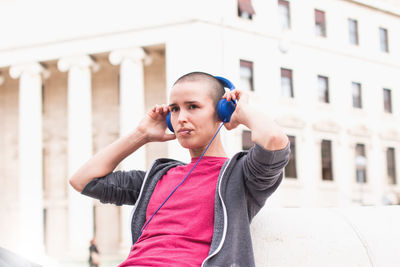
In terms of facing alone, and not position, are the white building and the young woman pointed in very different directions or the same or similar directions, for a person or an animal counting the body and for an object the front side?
same or similar directions

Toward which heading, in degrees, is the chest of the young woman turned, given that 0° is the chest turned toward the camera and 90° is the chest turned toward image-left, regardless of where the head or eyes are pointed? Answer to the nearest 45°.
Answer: approximately 45°

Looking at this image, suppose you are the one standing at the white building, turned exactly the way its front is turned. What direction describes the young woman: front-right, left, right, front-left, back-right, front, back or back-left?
front-left

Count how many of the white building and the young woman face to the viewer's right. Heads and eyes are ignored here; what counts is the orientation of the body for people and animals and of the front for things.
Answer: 0

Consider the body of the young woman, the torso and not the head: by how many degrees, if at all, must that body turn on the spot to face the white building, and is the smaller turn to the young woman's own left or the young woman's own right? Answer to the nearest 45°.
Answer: approximately 135° to the young woman's own right
